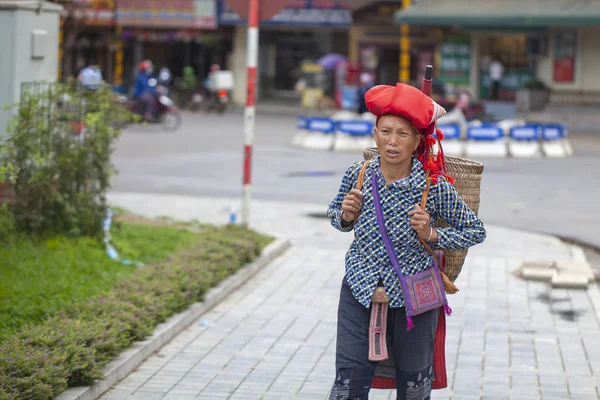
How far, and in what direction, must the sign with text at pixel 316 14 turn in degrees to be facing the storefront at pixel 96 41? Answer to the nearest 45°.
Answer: approximately 135° to its right

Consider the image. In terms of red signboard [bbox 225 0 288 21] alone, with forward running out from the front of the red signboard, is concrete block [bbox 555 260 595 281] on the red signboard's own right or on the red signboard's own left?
on the red signboard's own left

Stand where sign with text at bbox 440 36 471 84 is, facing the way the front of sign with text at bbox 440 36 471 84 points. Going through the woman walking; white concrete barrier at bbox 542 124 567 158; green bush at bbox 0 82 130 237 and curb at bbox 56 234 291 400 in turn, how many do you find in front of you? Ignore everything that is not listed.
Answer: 4

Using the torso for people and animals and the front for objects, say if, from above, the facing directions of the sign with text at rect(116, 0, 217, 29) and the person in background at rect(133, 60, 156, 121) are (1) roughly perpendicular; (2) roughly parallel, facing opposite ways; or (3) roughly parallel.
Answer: roughly perpendicular

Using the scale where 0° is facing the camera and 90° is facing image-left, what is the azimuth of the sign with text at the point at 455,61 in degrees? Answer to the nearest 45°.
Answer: approximately 0°
